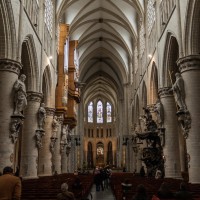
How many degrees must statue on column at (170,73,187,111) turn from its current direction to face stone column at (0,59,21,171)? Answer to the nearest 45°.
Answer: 0° — it already faces it

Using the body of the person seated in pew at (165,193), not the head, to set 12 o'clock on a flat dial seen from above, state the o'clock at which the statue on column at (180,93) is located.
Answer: The statue on column is roughly at 12 o'clock from the person seated in pew.

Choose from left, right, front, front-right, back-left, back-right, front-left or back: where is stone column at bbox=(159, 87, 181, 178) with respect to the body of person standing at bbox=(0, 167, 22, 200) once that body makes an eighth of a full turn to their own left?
right

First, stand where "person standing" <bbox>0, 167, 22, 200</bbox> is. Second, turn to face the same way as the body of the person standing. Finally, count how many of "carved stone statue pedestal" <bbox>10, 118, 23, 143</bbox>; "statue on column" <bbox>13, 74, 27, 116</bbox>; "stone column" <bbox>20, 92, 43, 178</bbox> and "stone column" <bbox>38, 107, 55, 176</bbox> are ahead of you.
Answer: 4

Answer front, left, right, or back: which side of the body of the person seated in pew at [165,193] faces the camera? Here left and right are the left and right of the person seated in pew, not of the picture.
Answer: back

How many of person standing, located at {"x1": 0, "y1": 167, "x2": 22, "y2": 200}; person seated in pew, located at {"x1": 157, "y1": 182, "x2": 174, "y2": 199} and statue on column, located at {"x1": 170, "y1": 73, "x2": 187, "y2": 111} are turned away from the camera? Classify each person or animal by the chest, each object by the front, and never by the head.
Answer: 2

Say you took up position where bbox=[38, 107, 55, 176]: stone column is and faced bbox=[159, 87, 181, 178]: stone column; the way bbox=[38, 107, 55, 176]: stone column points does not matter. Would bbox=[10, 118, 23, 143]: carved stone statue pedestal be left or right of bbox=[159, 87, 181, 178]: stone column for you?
right

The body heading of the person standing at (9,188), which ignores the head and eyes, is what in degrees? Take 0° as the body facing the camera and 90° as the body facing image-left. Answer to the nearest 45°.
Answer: approximately 180°

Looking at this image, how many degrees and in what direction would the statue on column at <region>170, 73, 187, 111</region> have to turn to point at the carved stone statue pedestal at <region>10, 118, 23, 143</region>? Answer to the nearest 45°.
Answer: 0° — it already faces it

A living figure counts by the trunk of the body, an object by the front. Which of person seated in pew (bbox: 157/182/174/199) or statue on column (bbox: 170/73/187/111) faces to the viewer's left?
the statue on column

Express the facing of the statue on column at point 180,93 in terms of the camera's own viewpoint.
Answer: facing to the left of the viewer

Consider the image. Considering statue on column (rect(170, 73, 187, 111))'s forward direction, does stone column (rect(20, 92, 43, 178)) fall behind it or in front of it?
in front

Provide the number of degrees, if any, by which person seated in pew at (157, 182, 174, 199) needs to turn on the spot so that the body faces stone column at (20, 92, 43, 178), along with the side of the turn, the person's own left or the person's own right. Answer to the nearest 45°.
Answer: approximately 45° to the person's own left

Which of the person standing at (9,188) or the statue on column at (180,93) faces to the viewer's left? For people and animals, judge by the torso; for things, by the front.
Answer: the statue on column

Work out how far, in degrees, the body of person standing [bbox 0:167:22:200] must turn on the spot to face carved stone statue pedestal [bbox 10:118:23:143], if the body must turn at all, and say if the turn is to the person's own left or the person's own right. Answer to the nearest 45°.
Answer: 0° — they already face it
